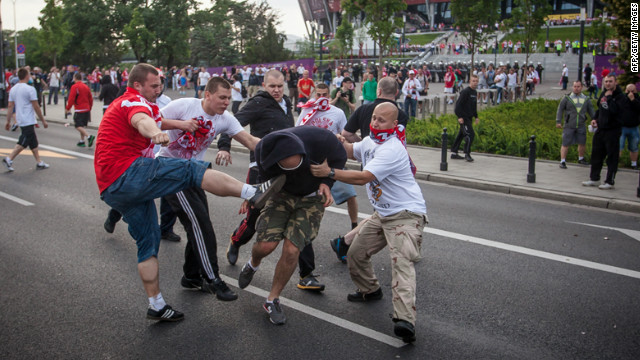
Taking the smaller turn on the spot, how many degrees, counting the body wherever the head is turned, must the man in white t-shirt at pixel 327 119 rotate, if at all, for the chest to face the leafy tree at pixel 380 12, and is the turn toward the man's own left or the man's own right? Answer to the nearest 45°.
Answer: approximately 180°

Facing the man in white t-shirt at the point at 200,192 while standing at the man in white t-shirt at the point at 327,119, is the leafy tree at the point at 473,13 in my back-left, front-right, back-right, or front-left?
back-right

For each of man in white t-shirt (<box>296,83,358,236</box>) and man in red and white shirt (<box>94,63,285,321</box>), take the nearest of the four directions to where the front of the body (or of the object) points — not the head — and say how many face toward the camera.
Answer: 1

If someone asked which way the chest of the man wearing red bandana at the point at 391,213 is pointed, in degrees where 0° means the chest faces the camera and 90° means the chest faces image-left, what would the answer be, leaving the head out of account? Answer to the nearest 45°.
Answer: approximately 45°

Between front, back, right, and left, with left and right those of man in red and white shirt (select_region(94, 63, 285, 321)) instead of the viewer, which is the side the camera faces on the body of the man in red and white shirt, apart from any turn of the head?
right

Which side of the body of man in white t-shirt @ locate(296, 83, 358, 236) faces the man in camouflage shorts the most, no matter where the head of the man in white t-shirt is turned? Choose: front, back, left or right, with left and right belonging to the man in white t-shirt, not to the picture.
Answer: front

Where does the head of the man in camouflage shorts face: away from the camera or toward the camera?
toward the camera

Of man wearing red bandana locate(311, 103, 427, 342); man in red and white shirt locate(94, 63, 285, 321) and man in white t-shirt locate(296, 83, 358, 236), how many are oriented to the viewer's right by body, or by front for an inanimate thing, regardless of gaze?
1

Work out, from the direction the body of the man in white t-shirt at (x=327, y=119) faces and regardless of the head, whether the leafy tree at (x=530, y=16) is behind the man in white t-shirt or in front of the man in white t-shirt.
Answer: behind

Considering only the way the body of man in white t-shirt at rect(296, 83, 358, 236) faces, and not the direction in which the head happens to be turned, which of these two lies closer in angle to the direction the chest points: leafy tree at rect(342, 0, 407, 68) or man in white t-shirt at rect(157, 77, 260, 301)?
the man in white t-shirt

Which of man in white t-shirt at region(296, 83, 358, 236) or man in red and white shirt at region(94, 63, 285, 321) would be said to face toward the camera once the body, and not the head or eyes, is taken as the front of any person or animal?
the man in white t-shirt

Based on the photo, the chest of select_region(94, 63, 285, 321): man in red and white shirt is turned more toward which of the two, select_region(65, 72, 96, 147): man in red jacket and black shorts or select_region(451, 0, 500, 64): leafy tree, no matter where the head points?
the leafy tree

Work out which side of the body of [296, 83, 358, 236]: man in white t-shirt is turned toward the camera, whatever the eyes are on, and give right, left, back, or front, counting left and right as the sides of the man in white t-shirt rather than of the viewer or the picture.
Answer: front

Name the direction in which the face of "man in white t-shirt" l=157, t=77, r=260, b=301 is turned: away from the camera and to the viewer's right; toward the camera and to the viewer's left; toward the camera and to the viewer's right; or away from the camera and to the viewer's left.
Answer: toward the camera and to the viewer's right

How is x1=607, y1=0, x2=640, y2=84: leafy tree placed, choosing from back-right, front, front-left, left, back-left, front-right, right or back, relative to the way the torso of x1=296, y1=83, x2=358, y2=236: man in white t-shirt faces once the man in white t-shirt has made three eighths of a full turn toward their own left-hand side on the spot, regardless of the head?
front

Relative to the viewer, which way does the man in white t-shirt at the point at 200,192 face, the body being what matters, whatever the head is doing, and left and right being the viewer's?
facing the viewer and to the right of the viewer

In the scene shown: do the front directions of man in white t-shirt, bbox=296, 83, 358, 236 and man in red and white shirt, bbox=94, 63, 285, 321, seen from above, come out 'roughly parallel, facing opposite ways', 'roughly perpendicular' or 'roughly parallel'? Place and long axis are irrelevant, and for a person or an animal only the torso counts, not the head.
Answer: roughly perpendicular
